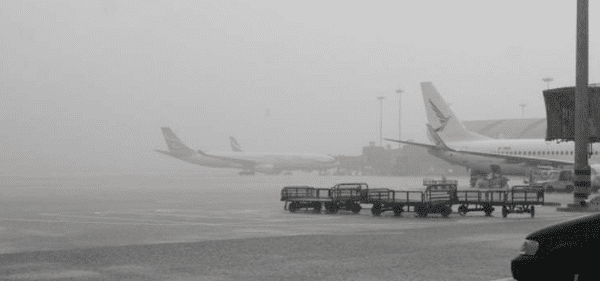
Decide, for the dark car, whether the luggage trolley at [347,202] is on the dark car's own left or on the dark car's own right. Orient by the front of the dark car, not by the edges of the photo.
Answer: on the dark car's own right

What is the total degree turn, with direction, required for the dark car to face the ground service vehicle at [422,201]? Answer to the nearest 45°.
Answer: approximately 90° to its right

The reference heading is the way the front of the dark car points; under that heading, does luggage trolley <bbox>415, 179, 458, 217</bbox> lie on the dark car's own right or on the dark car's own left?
on the dark car's own right

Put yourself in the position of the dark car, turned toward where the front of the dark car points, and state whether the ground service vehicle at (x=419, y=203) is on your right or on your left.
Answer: on your right

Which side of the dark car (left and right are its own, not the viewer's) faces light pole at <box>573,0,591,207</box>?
right

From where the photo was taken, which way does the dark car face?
to the viewer's left
